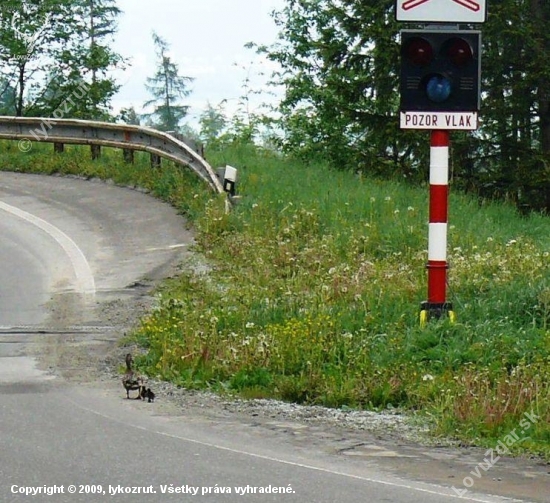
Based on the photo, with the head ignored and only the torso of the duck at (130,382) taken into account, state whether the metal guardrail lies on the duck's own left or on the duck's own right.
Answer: on the duck's own right

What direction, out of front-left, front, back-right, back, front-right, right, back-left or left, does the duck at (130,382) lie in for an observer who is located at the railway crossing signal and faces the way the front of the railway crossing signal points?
front-right

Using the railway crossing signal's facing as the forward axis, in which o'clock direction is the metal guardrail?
The metal guardrail is roughly at 5 o'clock from the railway crossing signal.

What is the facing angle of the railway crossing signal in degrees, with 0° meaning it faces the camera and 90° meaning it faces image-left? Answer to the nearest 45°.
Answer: approximately 0°

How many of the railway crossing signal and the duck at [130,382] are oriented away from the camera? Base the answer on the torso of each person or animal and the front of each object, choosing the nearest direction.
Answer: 0

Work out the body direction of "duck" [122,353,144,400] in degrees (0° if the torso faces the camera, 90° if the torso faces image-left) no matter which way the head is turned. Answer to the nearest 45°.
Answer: approximately 45°

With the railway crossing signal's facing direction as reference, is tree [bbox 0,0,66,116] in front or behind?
behind
